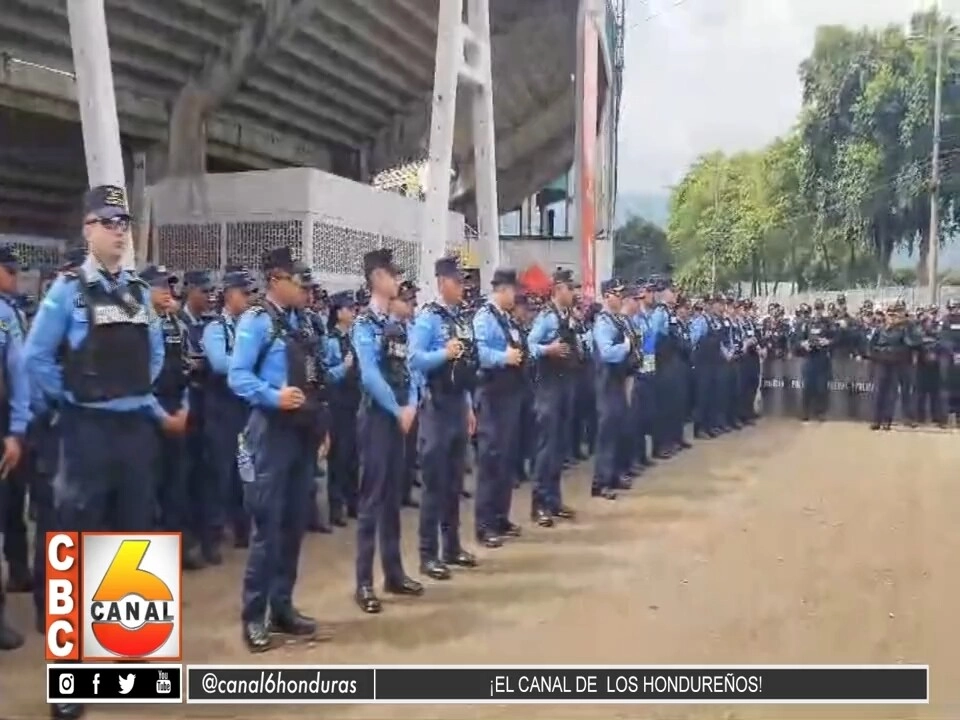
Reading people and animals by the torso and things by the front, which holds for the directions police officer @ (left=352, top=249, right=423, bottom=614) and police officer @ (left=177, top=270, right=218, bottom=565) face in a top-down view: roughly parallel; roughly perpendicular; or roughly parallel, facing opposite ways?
roughly parallel

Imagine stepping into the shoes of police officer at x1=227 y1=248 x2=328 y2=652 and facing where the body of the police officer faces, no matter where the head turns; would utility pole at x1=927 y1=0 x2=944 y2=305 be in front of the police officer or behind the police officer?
in front

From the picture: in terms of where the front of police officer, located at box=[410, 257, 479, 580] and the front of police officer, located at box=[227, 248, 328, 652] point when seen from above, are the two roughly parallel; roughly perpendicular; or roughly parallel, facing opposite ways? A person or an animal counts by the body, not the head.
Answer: roughly parallel

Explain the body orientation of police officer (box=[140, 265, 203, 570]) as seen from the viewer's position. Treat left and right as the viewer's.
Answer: facing the viewer and to the right of the viewer

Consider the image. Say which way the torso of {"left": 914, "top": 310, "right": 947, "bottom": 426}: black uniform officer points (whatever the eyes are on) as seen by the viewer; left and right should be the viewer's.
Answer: facing the viewer

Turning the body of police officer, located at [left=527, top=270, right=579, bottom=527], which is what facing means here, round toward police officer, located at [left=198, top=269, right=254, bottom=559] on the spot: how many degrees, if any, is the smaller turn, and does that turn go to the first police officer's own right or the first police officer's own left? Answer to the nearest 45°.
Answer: approximately 90° to the first police officer's own right

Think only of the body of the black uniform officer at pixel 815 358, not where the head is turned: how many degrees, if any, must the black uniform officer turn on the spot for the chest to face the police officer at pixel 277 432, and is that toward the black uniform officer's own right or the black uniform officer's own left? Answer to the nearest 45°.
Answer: approximately 45° to the black uniform officer's own right

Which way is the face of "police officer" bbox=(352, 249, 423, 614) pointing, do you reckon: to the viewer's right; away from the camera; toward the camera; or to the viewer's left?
to the viewer's right

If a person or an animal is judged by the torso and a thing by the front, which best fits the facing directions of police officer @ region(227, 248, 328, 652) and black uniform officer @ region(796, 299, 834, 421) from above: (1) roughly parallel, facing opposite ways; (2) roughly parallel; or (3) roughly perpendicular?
roughly perpendicular

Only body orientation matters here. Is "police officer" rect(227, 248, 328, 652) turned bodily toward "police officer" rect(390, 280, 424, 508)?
no

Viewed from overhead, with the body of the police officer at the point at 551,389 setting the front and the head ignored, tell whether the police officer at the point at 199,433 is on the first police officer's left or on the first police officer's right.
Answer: on the first police officer's right

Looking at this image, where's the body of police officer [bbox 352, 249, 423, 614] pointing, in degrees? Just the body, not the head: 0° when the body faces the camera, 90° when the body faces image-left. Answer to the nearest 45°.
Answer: approximately 315°
